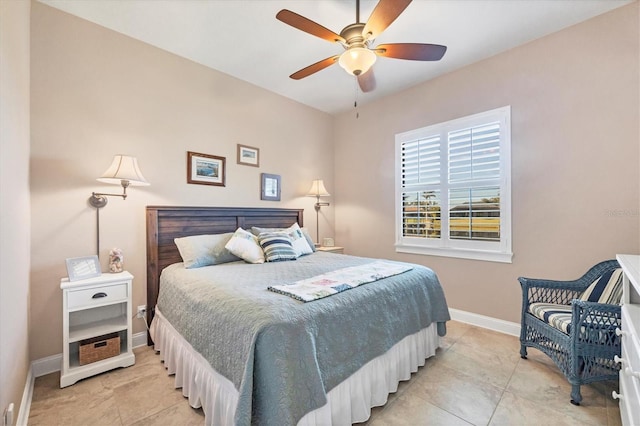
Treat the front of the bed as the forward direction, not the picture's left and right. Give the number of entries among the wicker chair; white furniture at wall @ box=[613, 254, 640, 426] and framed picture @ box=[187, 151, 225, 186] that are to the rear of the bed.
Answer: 1

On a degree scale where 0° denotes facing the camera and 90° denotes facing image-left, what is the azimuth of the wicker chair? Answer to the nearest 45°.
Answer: approximately 45°

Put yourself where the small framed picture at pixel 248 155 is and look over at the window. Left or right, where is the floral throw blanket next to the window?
right

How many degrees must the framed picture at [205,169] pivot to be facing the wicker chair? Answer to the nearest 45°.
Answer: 0° — it already faces it

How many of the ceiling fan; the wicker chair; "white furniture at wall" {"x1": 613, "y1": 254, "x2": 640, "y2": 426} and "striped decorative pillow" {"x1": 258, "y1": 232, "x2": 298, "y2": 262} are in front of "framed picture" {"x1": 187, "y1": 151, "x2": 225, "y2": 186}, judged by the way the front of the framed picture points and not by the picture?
4

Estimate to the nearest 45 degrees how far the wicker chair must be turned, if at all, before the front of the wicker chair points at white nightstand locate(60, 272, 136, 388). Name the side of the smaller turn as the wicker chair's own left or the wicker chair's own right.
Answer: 0° — it already faces it

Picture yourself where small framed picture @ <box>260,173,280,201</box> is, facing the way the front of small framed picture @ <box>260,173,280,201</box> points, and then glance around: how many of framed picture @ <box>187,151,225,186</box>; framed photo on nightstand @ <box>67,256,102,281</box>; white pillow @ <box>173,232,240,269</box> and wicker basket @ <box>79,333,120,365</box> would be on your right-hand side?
4
